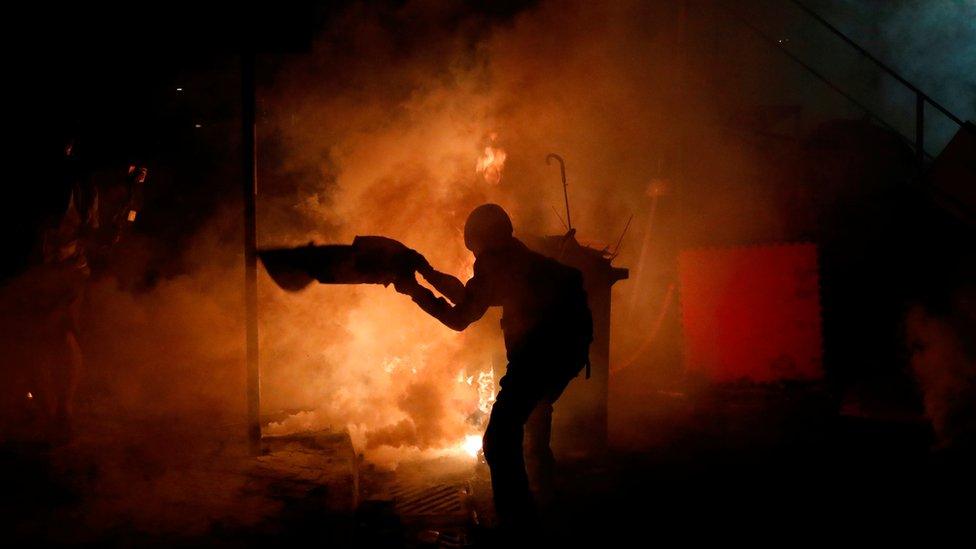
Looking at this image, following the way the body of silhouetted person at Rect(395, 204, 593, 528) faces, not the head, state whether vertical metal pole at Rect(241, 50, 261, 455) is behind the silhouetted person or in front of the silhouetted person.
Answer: in front

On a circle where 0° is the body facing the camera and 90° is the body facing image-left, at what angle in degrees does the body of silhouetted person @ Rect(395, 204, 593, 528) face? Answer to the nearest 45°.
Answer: approximately 90°

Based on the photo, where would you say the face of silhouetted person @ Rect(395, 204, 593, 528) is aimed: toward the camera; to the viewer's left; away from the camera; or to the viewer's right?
to the viewer's left
